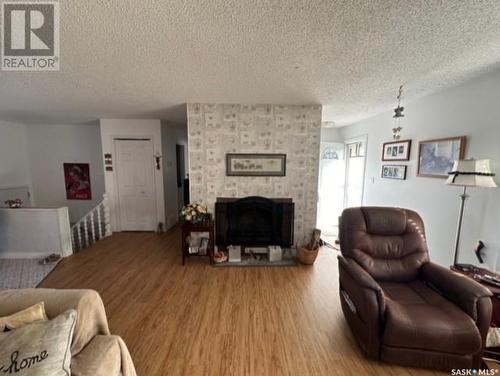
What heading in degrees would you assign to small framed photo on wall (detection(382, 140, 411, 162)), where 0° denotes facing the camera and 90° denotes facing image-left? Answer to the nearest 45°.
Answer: approximately 45°

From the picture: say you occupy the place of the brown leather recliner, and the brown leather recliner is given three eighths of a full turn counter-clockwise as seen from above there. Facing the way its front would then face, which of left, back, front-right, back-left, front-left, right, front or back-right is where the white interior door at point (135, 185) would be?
left

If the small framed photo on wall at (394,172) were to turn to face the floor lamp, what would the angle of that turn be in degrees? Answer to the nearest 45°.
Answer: approximately 90° to its left

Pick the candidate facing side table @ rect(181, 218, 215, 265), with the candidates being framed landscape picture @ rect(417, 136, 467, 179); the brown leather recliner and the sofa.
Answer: the framed landscape picture

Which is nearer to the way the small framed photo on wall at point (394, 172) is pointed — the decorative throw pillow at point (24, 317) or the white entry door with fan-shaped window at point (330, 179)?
the decorative throw pillow

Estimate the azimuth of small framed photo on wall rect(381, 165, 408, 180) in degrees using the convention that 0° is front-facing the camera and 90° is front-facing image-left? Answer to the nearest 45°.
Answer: approximately 45°

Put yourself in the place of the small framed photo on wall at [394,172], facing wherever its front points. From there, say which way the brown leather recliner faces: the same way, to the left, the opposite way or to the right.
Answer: to the left

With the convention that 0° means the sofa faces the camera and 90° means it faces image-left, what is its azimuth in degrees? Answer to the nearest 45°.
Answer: approximately 0°

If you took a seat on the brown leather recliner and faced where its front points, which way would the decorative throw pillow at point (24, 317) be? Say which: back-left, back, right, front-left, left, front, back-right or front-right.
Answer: right

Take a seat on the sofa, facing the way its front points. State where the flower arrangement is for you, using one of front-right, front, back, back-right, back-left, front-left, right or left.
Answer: back-left

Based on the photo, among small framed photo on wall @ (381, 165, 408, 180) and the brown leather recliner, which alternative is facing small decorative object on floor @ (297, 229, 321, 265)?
the small framed photo on wall

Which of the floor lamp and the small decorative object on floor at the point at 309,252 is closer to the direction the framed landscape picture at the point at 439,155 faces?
the small decorative object on floor
